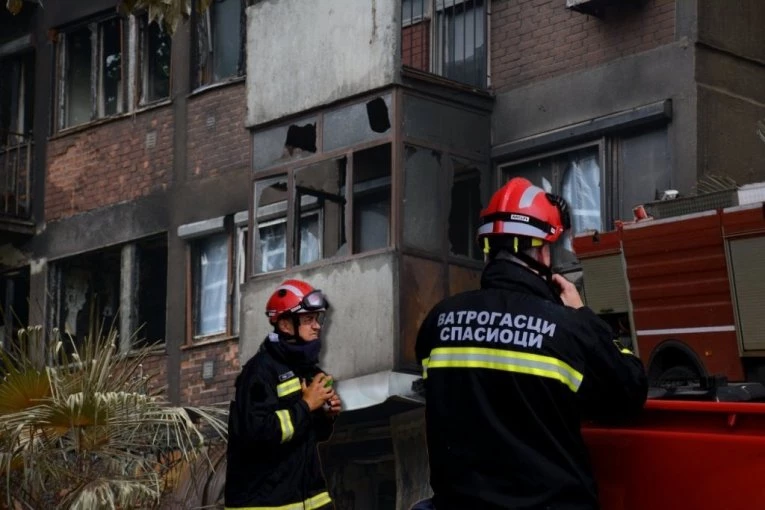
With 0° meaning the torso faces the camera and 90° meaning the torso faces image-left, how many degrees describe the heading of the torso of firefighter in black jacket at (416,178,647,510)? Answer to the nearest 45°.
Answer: approximately 225°

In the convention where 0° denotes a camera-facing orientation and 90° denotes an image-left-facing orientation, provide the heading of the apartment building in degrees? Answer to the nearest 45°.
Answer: approximately 45°

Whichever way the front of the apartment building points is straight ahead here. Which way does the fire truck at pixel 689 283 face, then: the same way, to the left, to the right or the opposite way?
to the left

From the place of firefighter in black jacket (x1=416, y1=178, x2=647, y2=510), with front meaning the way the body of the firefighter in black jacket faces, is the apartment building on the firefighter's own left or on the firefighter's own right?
on the firefighter's own left

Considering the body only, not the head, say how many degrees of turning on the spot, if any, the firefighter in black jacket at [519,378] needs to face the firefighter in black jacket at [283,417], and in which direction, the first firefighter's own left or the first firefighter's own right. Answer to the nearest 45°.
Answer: approximately 90° to the first firefighter's own left

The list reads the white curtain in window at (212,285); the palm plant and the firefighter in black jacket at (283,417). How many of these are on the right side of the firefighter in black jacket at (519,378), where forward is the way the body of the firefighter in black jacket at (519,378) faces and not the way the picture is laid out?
0

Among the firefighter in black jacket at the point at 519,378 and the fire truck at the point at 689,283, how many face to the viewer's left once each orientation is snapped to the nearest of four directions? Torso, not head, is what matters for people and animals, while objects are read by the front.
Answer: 0

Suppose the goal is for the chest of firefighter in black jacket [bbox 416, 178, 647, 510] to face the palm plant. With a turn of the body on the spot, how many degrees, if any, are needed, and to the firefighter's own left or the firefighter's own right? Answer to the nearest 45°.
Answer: approximately 90° to the firefighter's own left

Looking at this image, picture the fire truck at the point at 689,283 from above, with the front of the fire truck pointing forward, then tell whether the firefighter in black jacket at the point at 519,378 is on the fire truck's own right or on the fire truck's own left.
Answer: on the fire truck's own right

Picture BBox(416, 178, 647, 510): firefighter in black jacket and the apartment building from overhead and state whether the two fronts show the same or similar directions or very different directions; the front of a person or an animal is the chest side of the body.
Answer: very different directions
